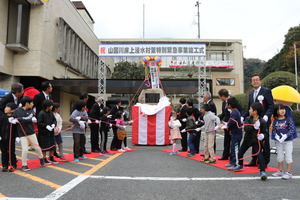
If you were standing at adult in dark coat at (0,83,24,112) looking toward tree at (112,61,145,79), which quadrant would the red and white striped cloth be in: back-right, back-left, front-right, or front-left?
front-right

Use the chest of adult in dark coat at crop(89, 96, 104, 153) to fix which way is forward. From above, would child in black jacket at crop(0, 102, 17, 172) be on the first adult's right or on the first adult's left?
on the first adult's right

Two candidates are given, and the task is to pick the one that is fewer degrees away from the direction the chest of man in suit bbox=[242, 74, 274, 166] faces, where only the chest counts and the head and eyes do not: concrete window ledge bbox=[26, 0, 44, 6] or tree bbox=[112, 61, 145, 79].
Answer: the concrete window ledge

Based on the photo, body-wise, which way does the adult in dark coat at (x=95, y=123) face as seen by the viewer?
to the viewer's right

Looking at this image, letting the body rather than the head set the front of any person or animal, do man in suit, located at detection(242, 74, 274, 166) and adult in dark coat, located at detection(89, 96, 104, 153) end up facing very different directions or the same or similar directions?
very different directions

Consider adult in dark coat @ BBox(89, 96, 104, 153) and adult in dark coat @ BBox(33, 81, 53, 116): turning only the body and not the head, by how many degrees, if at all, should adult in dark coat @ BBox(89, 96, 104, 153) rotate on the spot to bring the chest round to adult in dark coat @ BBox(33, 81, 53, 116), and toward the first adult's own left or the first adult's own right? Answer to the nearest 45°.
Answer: approximately 135° to the first adult's own right

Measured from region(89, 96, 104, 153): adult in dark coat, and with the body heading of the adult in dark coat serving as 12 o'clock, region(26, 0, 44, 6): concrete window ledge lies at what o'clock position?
The concrete window ledge is roughly at 8 o'clock from the adult in dark coat.

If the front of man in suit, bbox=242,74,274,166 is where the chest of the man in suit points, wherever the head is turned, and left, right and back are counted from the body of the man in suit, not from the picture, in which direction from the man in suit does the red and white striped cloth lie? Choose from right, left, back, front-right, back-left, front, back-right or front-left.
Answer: right

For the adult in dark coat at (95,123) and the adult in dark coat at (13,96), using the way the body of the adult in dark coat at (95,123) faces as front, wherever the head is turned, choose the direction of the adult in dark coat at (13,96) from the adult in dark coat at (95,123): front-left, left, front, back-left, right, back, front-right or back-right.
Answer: back-right

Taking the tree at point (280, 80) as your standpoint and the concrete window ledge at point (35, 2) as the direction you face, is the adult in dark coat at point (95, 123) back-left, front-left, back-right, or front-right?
front-left

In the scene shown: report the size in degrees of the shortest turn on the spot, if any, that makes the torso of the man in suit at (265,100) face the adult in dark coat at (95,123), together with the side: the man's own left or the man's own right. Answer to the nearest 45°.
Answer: approximately 45° to the man's own right

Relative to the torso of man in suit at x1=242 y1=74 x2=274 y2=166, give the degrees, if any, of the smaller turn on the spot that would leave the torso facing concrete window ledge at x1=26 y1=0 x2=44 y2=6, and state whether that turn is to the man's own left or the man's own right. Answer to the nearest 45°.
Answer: approximately 45° to the man's own right

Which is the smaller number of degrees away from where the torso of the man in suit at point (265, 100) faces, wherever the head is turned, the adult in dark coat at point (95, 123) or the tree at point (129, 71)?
the adult in dark coat

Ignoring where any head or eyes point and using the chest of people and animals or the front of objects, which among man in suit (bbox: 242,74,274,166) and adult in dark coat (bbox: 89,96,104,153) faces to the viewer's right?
the adult in dark coat

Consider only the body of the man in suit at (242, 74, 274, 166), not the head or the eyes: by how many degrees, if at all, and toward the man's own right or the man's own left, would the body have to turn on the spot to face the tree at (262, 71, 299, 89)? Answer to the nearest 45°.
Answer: approximately 135° to the man's own right

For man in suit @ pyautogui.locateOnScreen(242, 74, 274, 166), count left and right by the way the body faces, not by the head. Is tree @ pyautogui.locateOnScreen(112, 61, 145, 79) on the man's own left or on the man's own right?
on the man's own right
